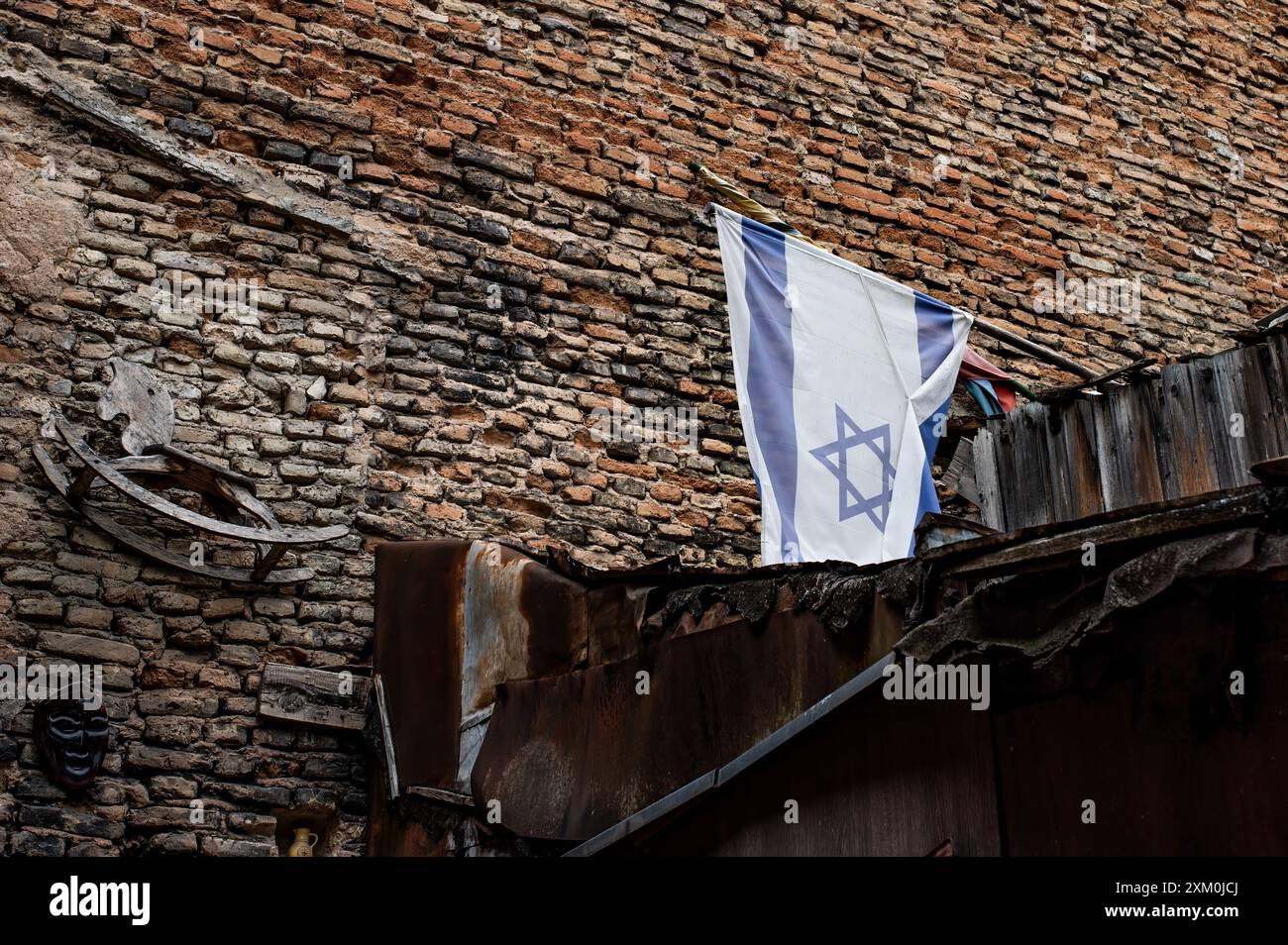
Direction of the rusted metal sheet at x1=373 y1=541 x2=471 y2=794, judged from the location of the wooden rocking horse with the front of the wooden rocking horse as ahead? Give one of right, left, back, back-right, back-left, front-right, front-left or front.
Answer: back

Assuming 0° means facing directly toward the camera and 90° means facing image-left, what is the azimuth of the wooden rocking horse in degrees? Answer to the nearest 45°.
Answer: approximately 90°

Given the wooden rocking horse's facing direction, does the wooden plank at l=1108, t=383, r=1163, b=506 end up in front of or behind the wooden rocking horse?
behind

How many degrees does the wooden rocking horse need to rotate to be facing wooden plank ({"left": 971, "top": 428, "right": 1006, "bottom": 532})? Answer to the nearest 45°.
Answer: approximately 180°

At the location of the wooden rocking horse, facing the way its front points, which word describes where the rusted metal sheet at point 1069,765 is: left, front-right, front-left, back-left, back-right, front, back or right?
back-left

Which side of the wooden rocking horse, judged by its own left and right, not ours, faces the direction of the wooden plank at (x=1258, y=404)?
back

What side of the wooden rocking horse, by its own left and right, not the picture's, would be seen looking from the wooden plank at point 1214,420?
back

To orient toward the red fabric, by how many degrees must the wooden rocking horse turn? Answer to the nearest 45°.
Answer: approximately 180°
